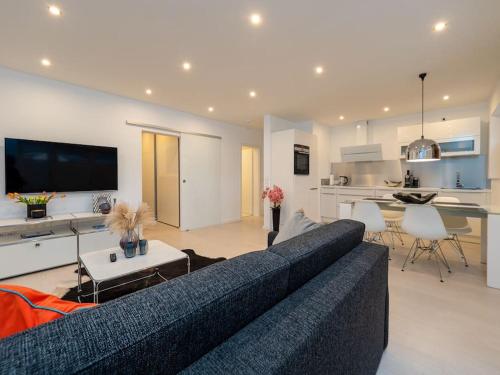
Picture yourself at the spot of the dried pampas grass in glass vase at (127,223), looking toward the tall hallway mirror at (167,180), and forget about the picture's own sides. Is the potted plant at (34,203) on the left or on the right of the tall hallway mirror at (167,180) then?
left

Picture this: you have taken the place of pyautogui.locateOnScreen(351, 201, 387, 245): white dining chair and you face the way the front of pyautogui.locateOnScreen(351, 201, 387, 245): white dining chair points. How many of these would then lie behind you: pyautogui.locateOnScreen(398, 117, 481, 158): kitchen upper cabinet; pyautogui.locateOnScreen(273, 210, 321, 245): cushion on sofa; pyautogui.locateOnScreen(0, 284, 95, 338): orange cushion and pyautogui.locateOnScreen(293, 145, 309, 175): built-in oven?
2

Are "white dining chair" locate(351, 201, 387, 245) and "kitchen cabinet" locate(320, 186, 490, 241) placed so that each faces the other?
yes

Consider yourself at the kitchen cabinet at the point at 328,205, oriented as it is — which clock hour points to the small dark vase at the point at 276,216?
The small dark vase is roughly at 3 o'clock from the kitchen cabinet.

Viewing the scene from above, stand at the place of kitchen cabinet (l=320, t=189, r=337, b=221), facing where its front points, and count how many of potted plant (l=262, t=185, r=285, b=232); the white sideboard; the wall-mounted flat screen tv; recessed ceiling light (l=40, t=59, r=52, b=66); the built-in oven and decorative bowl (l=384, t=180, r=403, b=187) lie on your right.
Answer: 5

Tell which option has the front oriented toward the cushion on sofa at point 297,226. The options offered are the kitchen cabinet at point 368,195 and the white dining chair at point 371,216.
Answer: the kitchen cabinet

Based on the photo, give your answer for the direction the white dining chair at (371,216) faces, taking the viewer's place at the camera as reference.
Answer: facing away from the viewer

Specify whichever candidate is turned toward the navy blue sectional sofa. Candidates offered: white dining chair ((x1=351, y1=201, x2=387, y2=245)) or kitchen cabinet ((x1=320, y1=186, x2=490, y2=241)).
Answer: the kitchen cabinet

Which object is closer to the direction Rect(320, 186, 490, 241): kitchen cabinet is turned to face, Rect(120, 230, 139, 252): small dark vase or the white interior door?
the small dark vase

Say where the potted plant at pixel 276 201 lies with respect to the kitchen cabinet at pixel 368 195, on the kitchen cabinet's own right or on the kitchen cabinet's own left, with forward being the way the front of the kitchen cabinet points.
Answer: on the kitchen cabinet's own right

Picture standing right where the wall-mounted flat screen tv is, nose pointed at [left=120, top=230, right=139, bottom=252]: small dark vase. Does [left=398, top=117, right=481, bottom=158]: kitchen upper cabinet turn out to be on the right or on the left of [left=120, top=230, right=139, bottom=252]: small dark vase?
left

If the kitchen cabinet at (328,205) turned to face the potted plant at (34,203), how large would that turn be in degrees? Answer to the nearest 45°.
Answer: approximately 90° to its right

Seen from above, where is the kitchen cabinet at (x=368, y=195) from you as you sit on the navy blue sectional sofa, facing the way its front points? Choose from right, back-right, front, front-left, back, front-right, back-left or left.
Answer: right

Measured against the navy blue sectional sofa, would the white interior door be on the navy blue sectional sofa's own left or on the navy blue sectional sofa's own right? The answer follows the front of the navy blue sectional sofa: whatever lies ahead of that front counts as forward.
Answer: on the navy blue sectional sofa's own right

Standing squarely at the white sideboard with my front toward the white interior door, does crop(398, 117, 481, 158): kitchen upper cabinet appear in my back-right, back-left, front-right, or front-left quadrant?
front-right

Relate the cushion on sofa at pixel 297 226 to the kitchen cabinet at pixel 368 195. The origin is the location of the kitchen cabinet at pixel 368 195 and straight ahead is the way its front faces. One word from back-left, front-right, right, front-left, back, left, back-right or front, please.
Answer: front

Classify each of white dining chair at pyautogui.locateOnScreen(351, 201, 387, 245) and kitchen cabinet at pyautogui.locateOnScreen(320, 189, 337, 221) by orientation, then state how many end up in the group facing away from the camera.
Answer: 1

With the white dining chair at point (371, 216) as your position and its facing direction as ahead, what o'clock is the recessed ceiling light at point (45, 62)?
The recessed ceiling light is roughly at 8 o'clock from the white dining chair.

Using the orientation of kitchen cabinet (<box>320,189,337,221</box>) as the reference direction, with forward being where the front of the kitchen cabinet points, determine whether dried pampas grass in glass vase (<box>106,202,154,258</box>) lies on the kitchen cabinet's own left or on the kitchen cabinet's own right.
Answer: on the kitchen cabinet's own right

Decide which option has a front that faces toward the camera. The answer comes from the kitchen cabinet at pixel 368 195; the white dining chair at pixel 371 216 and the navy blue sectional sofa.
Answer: the kitchen cabinet

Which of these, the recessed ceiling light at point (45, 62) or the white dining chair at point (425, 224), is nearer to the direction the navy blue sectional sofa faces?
the recessed ceiling light

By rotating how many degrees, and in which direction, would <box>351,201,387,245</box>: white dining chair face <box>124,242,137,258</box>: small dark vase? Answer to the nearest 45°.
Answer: approximately 135° to its left

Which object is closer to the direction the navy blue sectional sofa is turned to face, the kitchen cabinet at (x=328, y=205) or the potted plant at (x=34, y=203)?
the potted plant

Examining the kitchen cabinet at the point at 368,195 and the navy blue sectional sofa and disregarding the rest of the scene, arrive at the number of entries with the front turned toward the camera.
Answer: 1

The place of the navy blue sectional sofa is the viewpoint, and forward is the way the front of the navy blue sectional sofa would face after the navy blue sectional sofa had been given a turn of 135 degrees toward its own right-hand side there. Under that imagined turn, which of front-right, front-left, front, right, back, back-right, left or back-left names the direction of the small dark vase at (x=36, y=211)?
back-left
